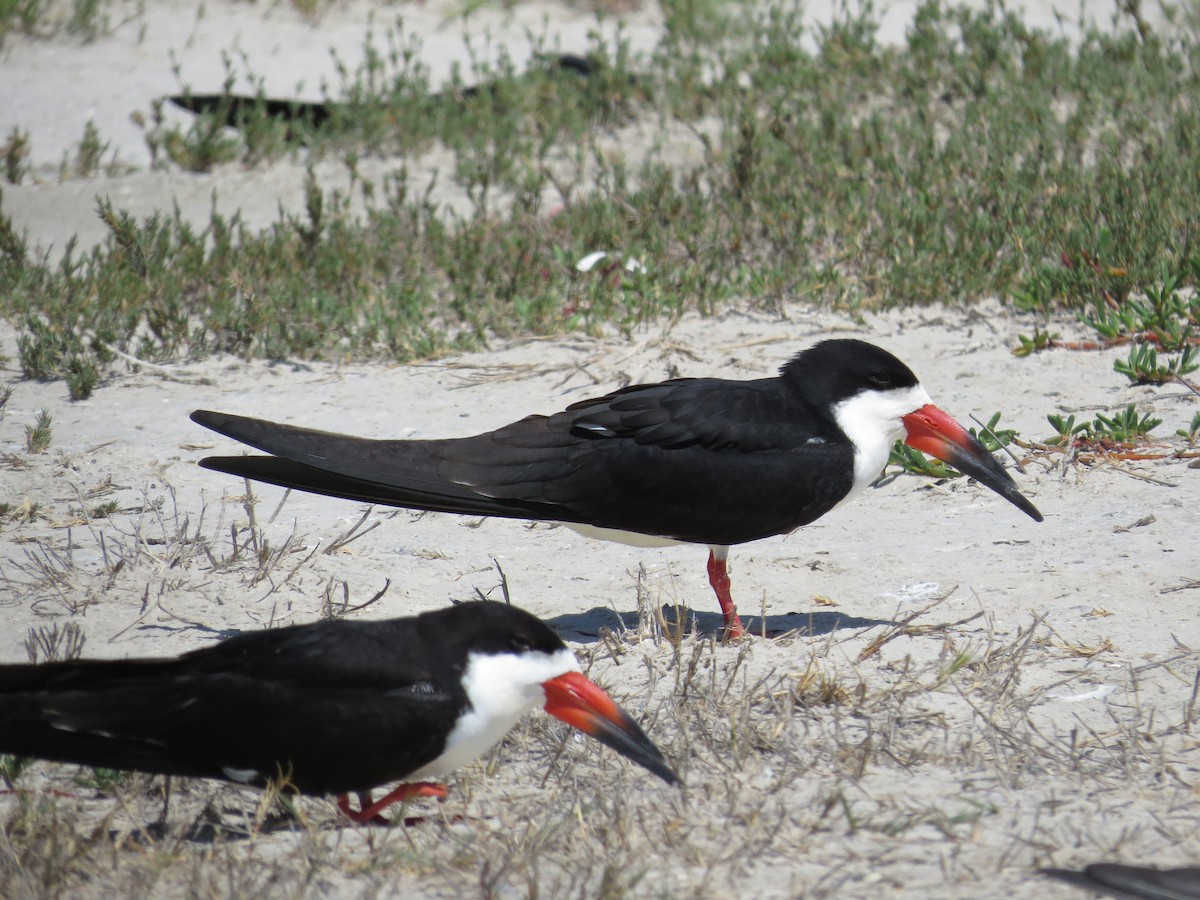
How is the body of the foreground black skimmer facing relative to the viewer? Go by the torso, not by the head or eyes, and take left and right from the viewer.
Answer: facing to the right of the viewer

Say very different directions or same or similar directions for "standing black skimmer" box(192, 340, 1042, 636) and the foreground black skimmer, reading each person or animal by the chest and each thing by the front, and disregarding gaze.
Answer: same or similar directions

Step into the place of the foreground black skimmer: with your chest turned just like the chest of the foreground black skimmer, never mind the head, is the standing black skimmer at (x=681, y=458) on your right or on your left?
on your left

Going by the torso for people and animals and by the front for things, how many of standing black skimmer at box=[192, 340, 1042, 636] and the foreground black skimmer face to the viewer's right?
2

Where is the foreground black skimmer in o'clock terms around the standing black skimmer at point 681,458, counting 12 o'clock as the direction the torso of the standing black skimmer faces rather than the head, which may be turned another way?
The foreground black skimmer is roughly at 4 o'clock from the standing black skimmer.

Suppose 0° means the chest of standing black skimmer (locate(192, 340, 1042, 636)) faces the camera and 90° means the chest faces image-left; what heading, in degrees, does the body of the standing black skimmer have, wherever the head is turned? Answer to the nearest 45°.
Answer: approximately 270°
